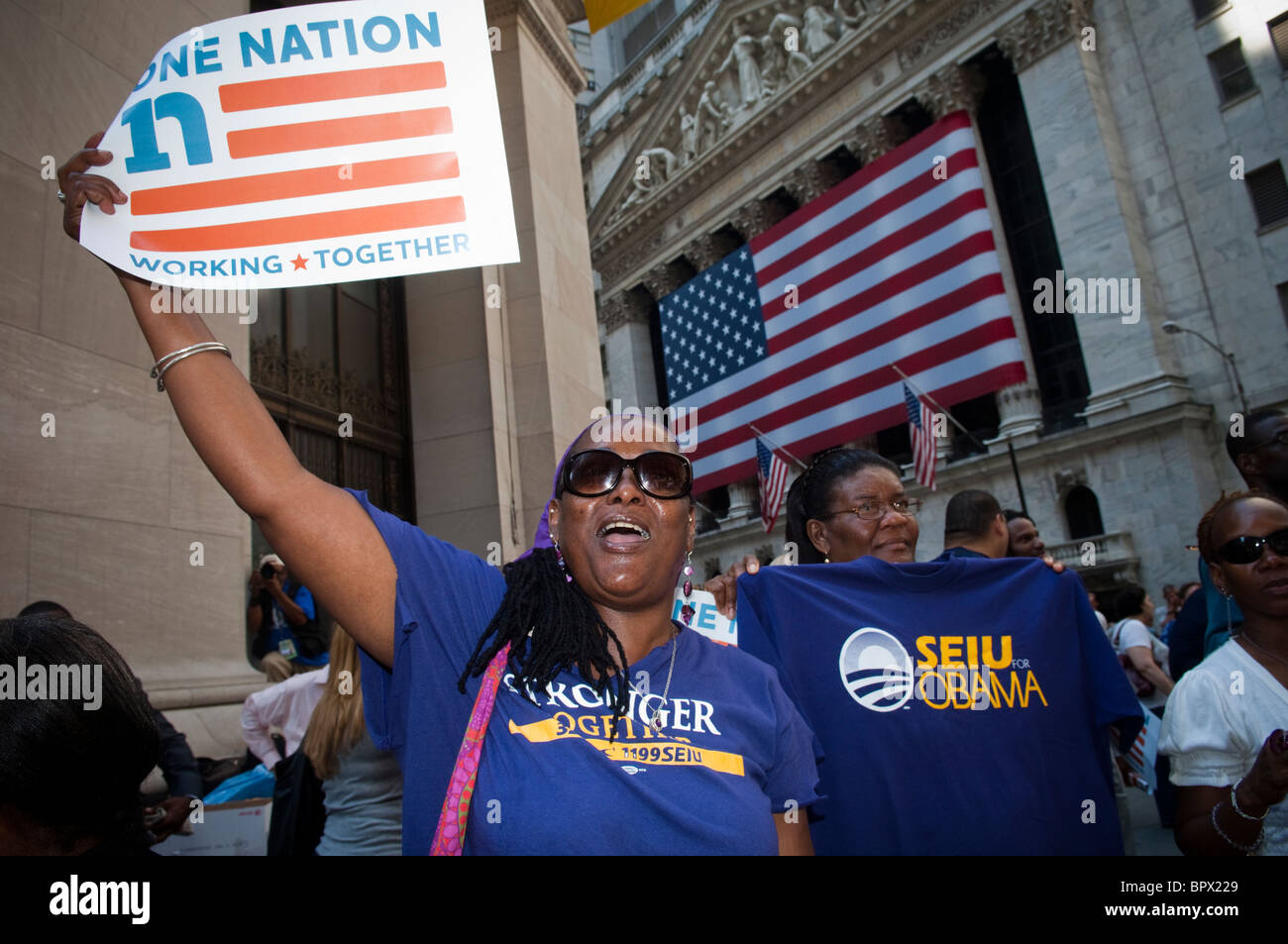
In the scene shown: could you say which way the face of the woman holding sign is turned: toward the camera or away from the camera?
toward the camera

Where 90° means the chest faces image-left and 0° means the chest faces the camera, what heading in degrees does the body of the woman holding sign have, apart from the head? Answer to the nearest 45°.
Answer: approximately 0°

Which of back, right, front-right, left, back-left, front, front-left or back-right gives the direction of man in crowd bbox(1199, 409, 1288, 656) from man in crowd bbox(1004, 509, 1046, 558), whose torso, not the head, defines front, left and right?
front

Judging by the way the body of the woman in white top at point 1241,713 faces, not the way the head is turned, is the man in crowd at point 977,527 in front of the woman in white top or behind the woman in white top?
behind

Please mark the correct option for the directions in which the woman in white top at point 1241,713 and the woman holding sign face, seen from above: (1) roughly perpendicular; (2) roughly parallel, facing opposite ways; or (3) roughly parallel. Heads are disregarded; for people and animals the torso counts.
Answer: roughly parallel

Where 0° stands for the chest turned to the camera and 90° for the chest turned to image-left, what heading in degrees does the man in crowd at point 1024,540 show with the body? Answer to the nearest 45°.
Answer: approximately 315°

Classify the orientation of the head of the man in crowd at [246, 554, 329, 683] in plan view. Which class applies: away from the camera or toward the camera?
toward the camera

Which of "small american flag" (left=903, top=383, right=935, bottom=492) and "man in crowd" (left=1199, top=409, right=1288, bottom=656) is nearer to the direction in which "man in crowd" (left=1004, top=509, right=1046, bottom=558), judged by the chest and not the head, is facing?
the man in crowd
